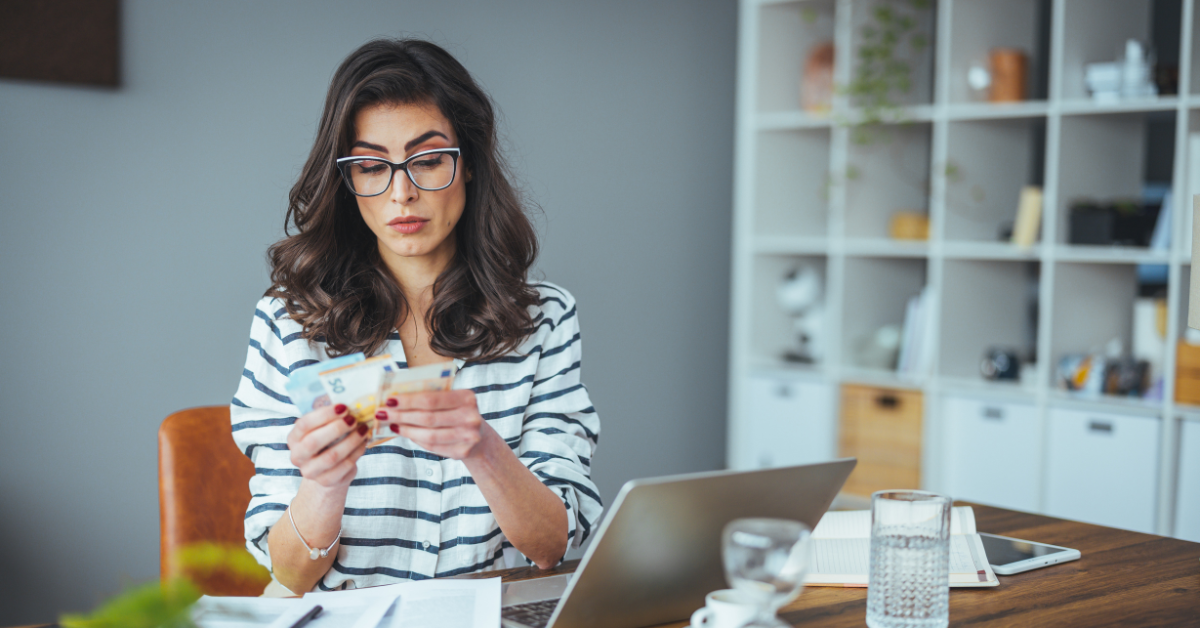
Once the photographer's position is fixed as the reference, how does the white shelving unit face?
facing the viewer and to the left of the viewer

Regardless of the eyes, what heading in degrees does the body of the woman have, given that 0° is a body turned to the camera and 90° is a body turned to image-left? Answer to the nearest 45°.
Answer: approximately 0°

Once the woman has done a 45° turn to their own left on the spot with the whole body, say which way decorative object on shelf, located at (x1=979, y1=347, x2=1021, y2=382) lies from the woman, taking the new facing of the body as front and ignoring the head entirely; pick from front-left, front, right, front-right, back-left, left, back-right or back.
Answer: left

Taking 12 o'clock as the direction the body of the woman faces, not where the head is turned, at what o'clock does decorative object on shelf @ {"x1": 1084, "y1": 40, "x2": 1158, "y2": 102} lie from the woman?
The decorative object on shelf is roughly at 8 o'clock from the woman.

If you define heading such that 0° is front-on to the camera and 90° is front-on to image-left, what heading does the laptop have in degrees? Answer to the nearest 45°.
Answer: approximately 135°

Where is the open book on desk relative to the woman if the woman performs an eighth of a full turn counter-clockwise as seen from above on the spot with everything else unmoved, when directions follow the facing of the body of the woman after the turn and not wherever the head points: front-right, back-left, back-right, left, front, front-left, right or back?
front

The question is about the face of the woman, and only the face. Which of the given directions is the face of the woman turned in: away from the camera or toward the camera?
toward the camera

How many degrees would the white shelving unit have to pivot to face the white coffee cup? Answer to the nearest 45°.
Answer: approximately 45° to its left

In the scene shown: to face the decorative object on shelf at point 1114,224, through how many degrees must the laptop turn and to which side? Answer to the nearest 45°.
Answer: approximately 90° to its right

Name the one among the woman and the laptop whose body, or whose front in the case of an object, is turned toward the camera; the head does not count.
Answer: the woman

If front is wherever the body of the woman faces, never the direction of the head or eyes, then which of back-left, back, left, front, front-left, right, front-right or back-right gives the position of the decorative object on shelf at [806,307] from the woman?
back-left

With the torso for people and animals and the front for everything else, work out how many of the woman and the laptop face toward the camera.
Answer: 1

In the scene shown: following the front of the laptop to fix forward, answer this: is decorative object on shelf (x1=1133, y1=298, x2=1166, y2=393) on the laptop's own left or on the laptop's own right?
on the laptop's own right

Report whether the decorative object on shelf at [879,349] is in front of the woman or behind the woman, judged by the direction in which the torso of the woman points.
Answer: behind
